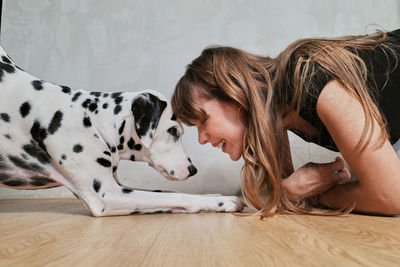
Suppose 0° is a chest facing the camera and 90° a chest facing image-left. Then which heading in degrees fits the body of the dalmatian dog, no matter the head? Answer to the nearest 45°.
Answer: approximately 270°

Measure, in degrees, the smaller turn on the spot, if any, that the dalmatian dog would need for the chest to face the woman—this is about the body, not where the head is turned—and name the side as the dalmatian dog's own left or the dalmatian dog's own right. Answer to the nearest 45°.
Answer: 0° — it already faces them
